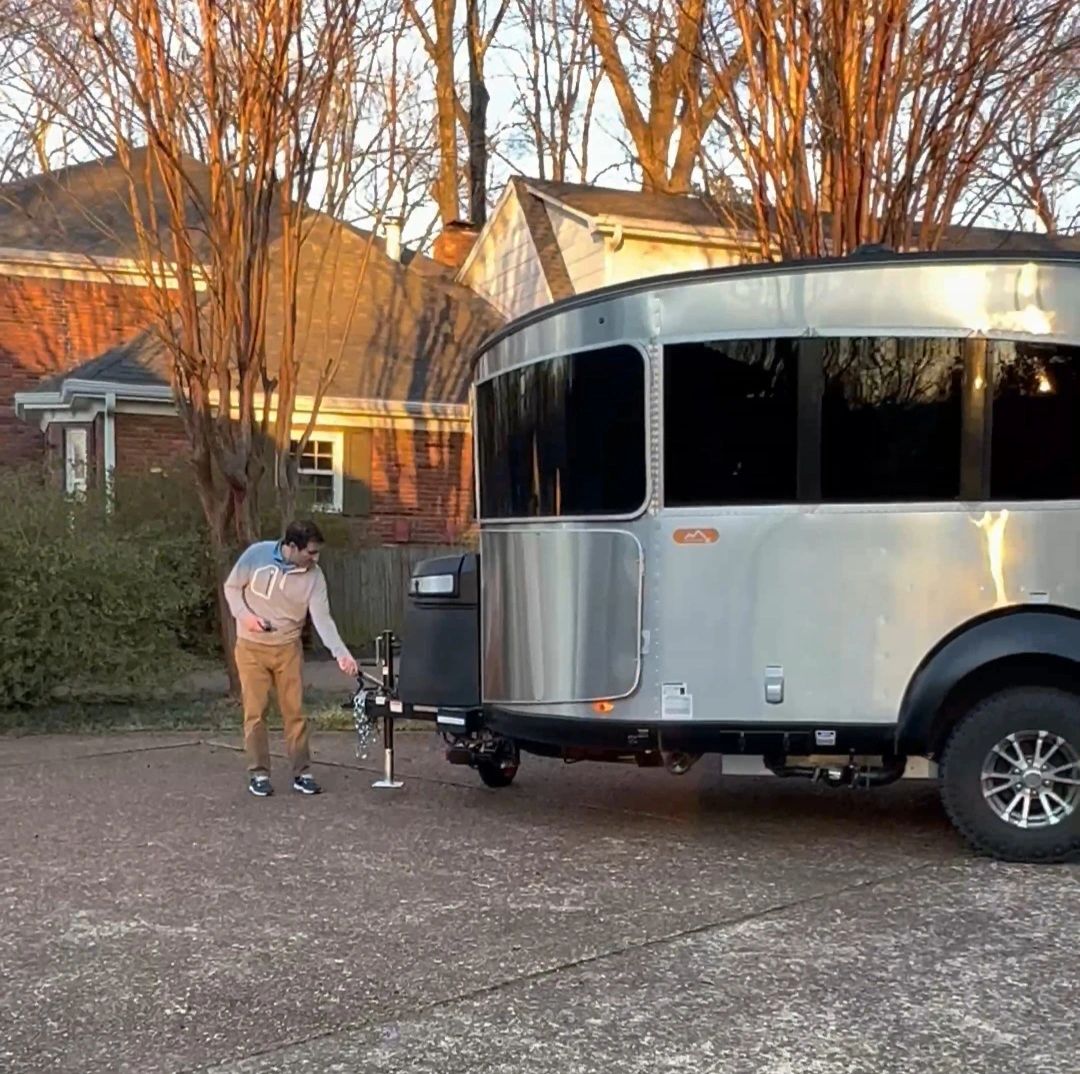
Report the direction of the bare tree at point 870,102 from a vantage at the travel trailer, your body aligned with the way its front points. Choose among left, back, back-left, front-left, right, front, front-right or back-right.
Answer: right

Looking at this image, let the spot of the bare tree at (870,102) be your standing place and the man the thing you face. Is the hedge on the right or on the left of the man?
right

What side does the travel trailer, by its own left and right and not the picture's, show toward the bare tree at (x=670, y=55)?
right

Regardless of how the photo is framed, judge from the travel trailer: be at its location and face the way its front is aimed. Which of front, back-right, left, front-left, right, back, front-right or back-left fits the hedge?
front-right

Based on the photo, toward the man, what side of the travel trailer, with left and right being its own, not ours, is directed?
front

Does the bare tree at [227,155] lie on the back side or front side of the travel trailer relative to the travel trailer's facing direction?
on the front side

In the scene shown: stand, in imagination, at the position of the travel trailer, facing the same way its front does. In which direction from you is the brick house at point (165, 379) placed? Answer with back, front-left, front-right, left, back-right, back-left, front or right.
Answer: front-right

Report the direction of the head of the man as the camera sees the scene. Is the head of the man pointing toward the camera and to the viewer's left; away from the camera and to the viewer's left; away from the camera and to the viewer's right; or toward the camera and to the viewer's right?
toward the camera and to the viewer's right

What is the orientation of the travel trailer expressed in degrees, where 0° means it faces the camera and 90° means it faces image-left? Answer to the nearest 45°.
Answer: approximately 90°

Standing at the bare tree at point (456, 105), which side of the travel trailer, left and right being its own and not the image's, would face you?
right
